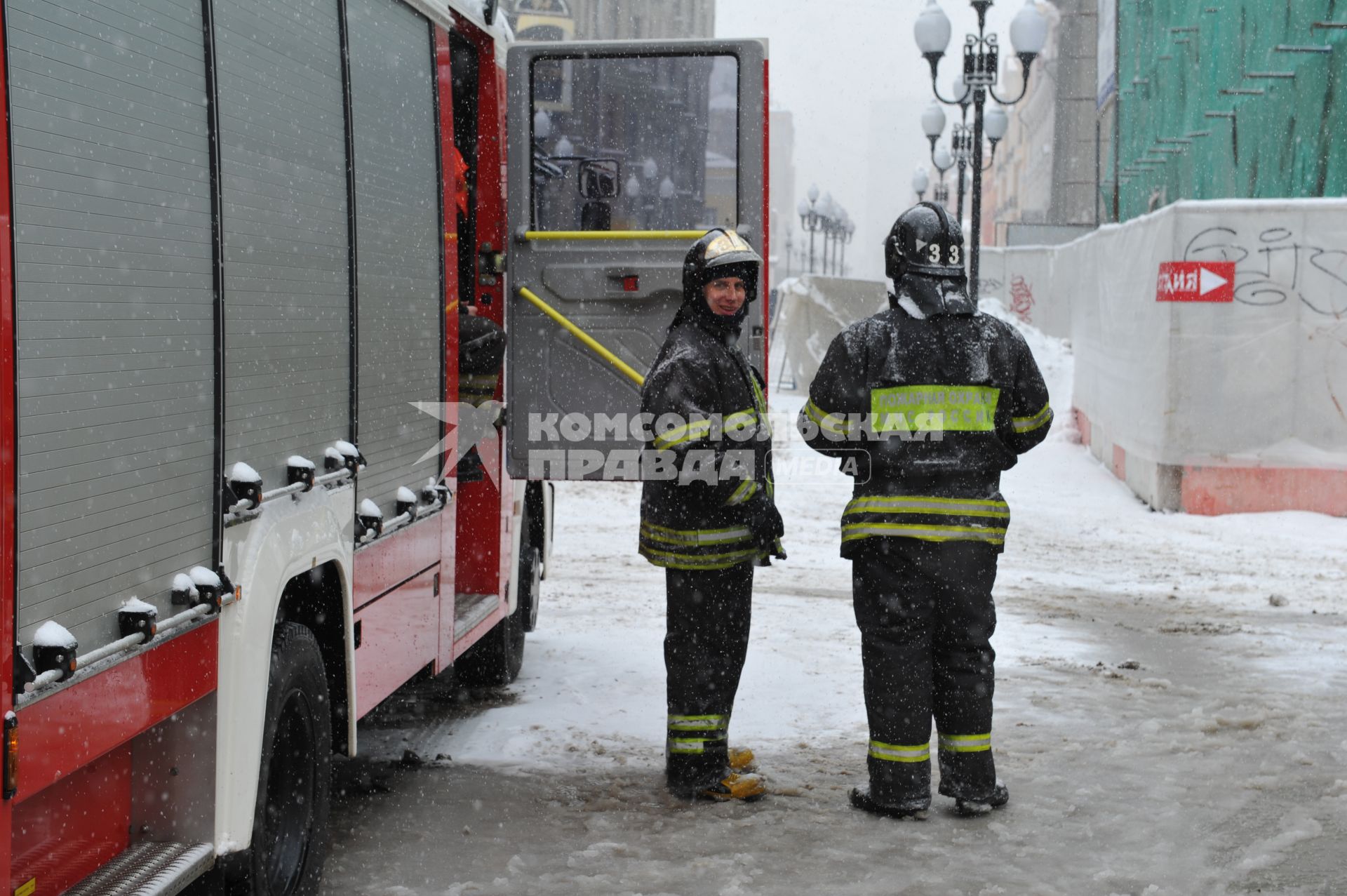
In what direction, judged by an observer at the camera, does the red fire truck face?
facing away from the viewer and to the right of the viewer

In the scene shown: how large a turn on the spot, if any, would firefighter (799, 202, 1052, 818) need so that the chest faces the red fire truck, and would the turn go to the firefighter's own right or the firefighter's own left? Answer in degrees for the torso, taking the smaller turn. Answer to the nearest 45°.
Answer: approximately 135° to the firefighter's own left

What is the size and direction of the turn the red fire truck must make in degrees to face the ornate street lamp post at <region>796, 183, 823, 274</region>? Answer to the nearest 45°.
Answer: approximately 45° to its left

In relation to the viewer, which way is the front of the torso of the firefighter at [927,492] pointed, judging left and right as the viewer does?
facing away from the viewer

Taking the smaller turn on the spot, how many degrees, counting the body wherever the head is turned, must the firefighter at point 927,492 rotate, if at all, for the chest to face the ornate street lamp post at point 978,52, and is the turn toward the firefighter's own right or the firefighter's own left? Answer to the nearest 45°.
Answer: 0° — they already face it

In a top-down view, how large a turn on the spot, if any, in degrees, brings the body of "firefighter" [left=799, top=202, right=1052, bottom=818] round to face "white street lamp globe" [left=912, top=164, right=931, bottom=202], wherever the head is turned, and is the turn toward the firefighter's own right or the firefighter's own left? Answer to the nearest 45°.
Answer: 0° — they already face it
